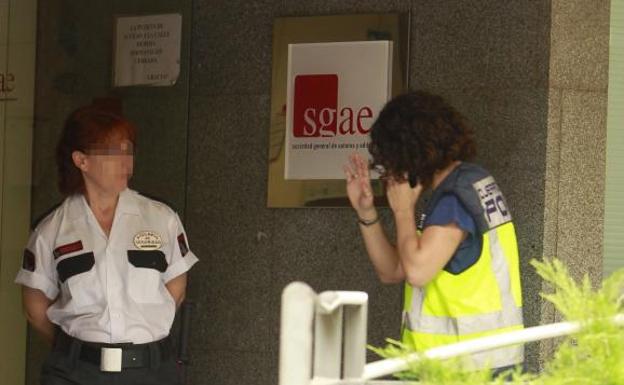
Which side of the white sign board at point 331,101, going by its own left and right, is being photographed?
front

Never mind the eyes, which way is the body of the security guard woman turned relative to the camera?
toward the camera

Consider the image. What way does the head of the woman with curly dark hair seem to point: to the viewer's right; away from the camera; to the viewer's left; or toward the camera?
to the viewer's left

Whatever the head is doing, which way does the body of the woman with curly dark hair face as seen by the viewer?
to the viewer's left

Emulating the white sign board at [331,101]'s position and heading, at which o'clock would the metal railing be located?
The metal railing is roughly at 12 o'clock from the white sign board.

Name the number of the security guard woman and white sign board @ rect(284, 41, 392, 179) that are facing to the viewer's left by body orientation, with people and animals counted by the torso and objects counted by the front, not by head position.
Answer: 0

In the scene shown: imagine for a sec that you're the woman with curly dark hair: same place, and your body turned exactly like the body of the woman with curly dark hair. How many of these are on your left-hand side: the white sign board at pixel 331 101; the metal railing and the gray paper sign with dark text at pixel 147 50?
1

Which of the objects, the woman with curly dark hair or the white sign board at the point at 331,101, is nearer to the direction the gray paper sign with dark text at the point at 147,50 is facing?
the woman with curly dark hair

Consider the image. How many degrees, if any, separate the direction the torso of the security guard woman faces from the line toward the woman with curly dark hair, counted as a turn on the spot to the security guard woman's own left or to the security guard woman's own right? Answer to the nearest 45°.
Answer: approximately 45° to the security guard woman's own left

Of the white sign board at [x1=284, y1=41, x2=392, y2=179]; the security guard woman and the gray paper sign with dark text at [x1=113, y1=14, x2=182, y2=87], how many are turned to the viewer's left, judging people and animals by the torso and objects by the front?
0

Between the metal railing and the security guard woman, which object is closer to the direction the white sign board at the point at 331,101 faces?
the metal railing

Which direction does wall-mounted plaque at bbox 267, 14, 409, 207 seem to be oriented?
toward the camera

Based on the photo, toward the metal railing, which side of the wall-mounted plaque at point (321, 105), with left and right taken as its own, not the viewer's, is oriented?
front

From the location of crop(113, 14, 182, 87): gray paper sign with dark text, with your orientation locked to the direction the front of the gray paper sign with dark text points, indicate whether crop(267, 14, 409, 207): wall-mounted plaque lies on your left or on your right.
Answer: on your left
